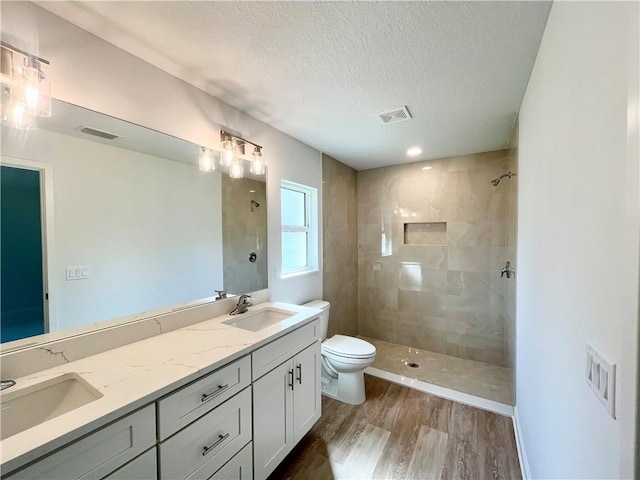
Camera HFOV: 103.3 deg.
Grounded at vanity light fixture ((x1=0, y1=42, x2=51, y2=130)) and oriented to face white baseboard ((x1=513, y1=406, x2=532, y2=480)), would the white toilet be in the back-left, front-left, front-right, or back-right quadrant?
front-left

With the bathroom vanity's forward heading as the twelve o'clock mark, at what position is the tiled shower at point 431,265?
The tiled shower is roughly at 10 o'clock from the bathroom vanity.

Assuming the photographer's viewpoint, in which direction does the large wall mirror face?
facing the viewer and to the right of the viewer

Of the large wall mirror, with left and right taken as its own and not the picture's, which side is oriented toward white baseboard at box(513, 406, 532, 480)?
front

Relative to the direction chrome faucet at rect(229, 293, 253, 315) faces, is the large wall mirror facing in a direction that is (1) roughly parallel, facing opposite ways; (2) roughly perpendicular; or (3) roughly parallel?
roughly parallel

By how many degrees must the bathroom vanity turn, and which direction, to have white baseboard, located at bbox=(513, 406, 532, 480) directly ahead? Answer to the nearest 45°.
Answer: approximately 45° to its left

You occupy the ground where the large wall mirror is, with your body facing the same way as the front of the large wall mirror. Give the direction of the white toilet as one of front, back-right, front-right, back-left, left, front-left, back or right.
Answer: front-left

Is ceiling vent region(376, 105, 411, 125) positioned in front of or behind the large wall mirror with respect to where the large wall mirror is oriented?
in front

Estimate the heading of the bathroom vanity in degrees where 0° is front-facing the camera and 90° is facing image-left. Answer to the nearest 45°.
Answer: approximately 315°

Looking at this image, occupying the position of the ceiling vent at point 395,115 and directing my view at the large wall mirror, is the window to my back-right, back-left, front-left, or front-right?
front-right

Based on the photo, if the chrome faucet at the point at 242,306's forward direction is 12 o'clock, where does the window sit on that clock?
The window is roughly at 9 o'clock from the chrome faucet.

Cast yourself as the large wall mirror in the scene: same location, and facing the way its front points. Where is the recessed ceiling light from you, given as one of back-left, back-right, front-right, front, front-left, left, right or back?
front-left
